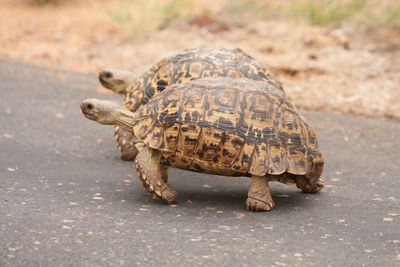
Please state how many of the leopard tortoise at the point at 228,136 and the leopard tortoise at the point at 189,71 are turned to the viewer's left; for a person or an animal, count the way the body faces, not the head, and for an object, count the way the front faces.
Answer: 2

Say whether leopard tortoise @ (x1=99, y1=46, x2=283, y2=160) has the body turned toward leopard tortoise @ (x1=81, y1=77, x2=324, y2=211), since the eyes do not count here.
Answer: no

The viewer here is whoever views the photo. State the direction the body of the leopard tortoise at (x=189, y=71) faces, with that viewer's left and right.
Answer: facing to the left of the viewer

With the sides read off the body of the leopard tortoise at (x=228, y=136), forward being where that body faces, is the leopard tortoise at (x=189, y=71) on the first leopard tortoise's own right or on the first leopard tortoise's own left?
on the first leopard tortoise's own right

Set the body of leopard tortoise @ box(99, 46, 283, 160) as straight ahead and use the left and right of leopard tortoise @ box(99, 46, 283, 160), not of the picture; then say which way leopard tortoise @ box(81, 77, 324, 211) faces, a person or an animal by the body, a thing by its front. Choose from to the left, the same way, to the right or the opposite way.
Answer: the same way

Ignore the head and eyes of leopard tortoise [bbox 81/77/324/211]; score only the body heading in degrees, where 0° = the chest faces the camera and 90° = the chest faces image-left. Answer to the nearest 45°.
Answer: approximately 90°
